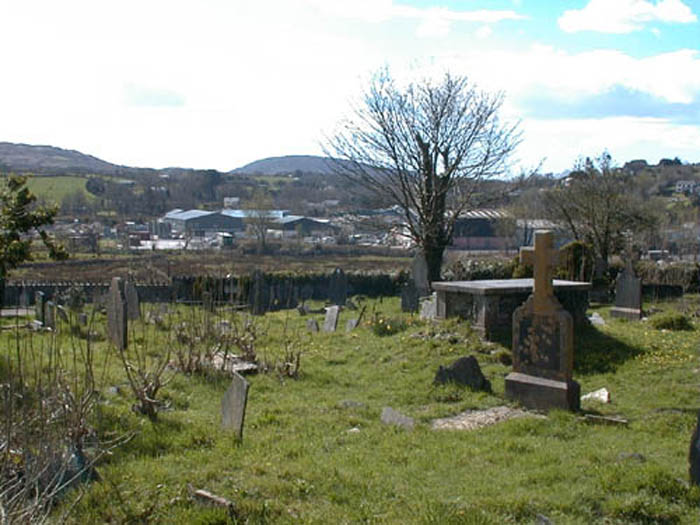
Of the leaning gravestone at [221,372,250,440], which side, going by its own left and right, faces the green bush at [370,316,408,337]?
back

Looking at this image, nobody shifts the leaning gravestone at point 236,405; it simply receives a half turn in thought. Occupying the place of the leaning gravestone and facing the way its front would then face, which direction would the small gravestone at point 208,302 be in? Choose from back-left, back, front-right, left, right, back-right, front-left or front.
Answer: front-left

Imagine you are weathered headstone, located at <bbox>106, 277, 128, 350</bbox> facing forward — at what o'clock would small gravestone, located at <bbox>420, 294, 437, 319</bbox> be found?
The small gravestone is roughly at 7 o'clock from the weathered headstone.

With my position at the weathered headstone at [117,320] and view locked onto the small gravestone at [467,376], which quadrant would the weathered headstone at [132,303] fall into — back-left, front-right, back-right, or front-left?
back-left

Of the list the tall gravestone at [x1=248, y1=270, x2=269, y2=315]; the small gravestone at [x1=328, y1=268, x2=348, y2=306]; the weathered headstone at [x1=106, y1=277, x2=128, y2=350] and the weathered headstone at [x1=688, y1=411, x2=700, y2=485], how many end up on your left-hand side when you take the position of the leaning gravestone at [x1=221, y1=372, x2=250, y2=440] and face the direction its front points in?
1

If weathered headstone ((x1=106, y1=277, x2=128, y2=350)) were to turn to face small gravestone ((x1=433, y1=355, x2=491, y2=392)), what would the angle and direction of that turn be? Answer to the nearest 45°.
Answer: approximately 90° to its left

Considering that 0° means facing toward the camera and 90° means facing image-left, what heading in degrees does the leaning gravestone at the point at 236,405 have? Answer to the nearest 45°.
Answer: approximately 45°

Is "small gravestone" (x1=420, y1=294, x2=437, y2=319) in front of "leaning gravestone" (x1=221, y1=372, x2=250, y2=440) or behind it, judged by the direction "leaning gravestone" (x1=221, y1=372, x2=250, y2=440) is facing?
behind

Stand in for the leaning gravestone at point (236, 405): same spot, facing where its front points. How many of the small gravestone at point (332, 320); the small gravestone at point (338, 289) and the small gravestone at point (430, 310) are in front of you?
0

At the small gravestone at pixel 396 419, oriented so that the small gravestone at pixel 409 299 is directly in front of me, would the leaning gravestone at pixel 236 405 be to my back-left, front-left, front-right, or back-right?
back-left

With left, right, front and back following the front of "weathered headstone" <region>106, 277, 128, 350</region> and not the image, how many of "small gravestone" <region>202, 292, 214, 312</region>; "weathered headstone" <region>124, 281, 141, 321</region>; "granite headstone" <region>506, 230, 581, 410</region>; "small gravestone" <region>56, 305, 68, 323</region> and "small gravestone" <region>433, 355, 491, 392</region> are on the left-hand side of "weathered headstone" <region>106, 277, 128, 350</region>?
3

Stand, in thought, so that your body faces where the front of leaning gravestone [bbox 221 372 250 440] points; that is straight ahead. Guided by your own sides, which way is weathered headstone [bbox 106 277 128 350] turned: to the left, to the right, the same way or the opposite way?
the same way

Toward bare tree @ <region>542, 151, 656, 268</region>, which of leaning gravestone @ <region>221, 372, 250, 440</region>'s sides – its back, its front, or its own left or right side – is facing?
back

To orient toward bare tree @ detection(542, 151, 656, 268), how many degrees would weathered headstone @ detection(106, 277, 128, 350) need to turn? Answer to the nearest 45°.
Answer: approximately 180°

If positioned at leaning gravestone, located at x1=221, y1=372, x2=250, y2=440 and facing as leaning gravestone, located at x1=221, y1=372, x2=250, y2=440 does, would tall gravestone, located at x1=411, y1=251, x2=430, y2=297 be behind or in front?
behind

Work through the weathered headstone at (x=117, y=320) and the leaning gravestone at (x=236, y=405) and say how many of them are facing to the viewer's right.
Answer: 0

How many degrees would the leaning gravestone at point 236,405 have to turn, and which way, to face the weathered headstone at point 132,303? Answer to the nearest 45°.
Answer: approximately 135° to its right

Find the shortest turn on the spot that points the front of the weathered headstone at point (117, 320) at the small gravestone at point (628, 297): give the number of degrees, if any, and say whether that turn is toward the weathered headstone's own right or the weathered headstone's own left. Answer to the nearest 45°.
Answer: approximately 135° to the weathered headstone's own left
